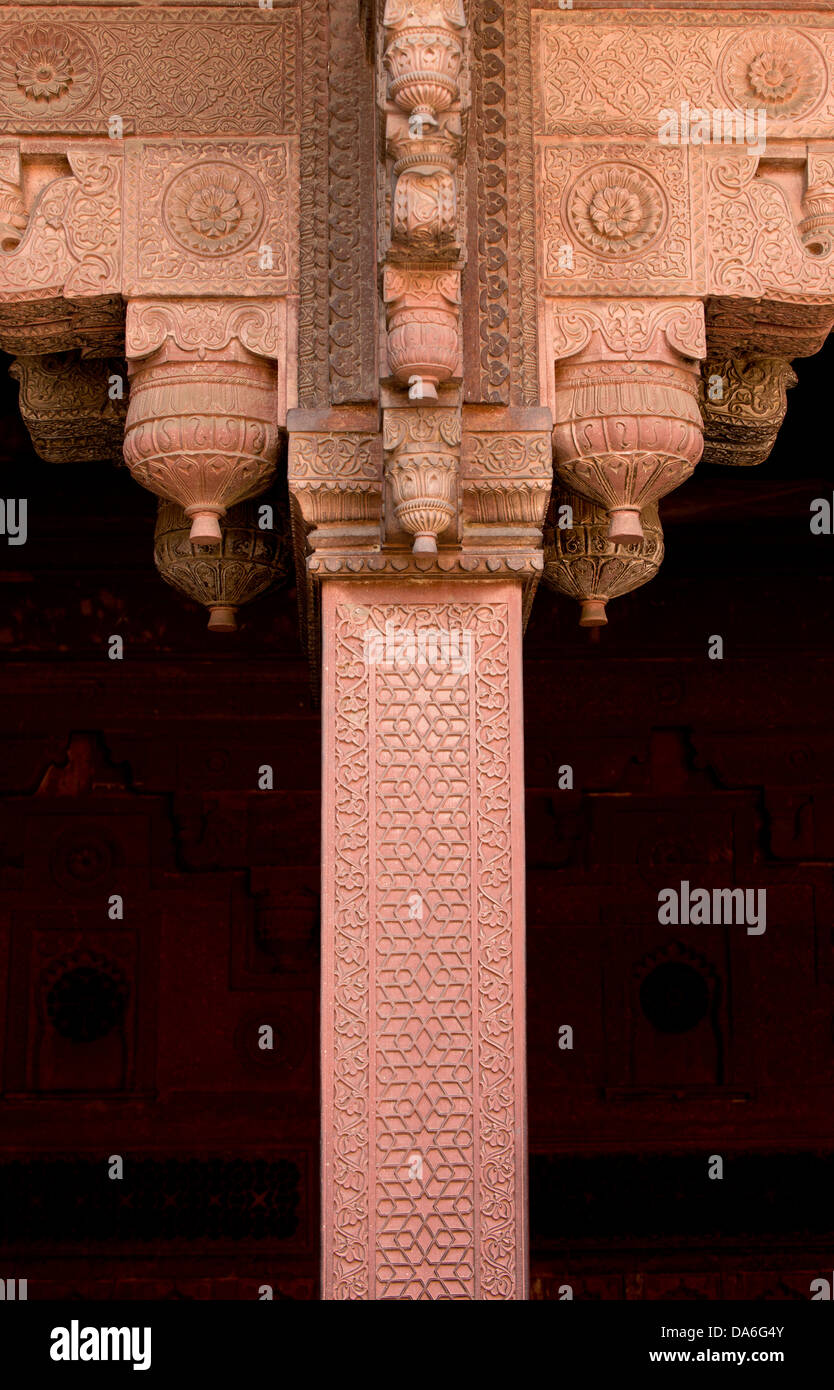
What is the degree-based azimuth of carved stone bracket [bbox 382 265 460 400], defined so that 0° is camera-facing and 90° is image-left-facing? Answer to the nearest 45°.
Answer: approximately 0°

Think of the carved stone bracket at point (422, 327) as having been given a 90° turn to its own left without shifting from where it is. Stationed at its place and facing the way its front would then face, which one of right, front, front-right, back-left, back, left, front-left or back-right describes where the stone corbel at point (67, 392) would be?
back-left

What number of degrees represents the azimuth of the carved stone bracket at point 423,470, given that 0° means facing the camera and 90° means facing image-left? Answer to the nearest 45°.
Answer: approximately 0°
